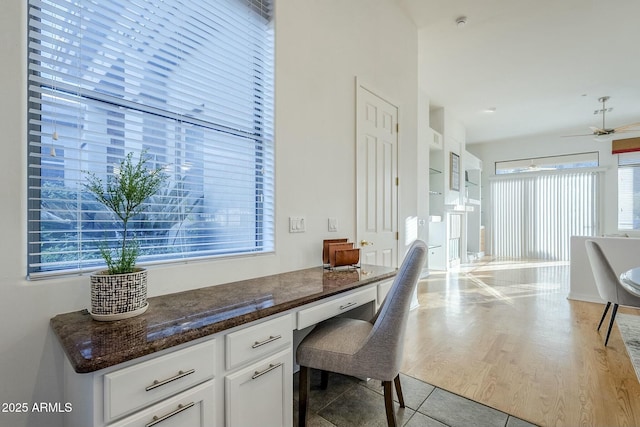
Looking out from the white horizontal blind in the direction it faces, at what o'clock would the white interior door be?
The white interior door is roughly at 10 o'clock from the white horizontal blind.

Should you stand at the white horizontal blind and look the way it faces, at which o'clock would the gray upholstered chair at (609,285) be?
The gray upholstered chair is roughly at 11 o'clock from the white horizontal blind.

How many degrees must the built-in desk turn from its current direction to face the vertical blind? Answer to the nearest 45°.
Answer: approximately 90° to its left

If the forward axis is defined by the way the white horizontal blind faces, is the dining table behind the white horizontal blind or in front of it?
in front

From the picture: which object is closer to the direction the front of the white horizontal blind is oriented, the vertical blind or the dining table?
the dining table

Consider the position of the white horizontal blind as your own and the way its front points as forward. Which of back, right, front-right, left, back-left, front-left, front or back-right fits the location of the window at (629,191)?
front-left

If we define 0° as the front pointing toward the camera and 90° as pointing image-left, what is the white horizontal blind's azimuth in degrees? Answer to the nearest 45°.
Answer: approximately 315°

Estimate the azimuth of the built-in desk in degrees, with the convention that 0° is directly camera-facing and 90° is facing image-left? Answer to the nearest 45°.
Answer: approximately 315°

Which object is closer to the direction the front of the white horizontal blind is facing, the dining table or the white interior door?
the dining table

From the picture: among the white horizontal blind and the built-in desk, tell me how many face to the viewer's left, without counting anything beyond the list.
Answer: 0

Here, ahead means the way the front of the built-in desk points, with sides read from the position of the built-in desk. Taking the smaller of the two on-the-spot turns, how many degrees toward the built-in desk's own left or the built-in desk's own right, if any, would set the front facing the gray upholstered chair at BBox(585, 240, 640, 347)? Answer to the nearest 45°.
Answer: approximately 45° to the built-in desk's own left
